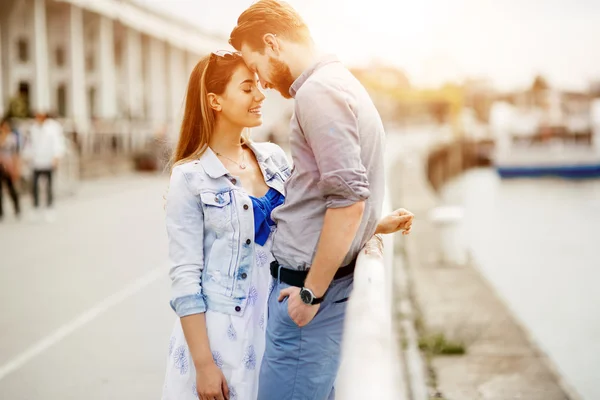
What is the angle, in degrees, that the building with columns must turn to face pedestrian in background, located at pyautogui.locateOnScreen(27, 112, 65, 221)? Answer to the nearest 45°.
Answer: approximately 45° to its right

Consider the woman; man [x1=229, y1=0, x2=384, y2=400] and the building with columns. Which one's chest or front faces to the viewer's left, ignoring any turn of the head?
the man

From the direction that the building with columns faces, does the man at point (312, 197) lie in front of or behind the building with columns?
in front

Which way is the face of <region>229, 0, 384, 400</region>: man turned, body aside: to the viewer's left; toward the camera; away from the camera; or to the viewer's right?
to the viewer's left

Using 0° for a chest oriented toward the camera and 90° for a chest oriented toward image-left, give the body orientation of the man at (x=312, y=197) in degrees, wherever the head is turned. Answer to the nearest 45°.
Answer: approximately 90°

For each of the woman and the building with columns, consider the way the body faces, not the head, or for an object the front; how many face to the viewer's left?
0

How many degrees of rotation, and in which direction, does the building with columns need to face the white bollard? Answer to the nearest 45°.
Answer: approximately 45° to its right

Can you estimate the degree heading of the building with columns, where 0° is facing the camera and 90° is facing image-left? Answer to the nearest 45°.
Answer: approximately 315°

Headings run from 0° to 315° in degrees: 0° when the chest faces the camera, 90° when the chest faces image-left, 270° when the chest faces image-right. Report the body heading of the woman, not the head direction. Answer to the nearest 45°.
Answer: approximately 315°

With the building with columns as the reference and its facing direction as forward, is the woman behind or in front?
in front

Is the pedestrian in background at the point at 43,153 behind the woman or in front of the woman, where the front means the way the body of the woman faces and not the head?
behind

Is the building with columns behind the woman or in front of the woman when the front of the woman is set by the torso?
behind
